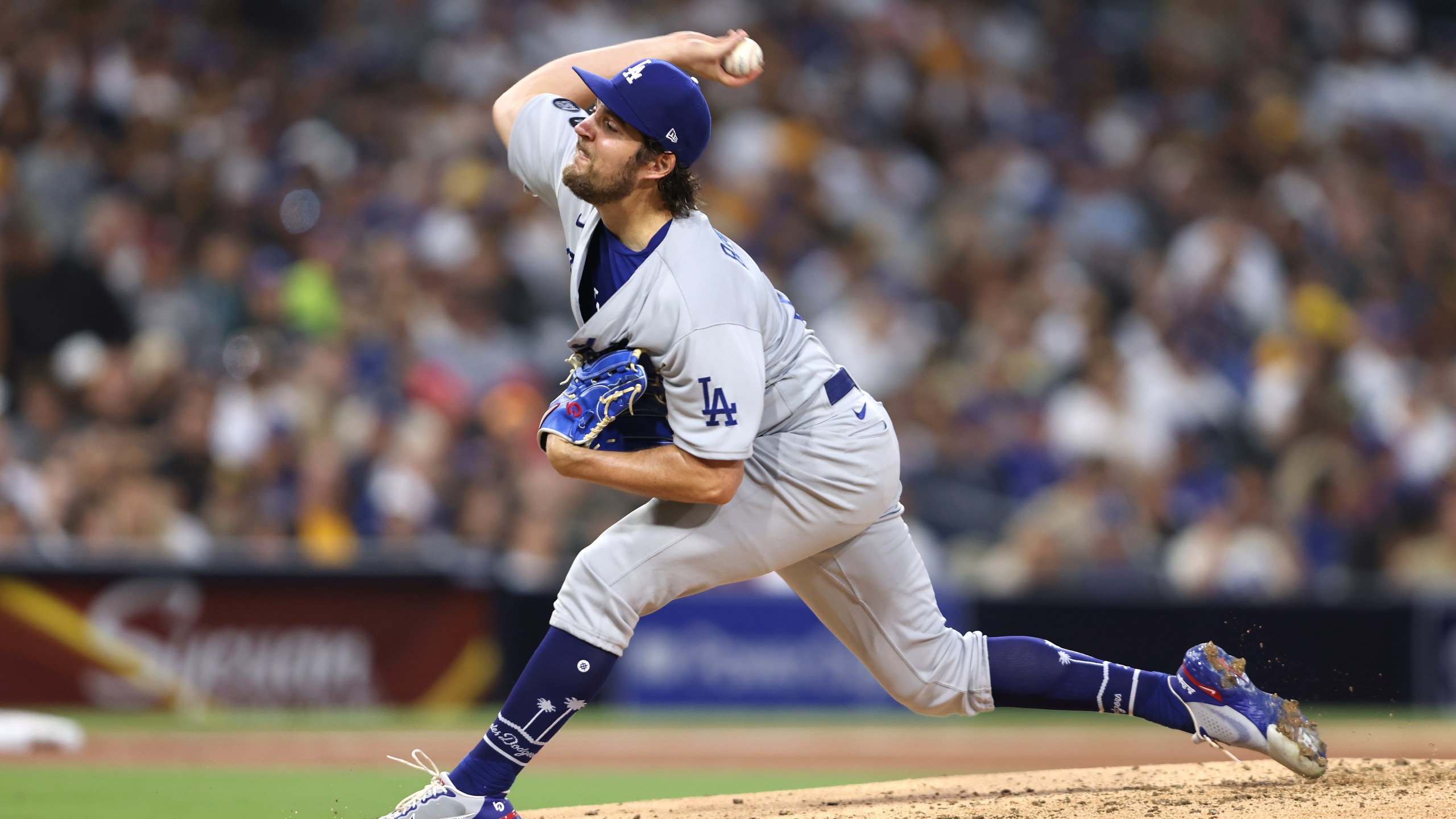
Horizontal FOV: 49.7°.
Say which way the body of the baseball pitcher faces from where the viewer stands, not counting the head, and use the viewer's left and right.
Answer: facing to the left of the viewer
